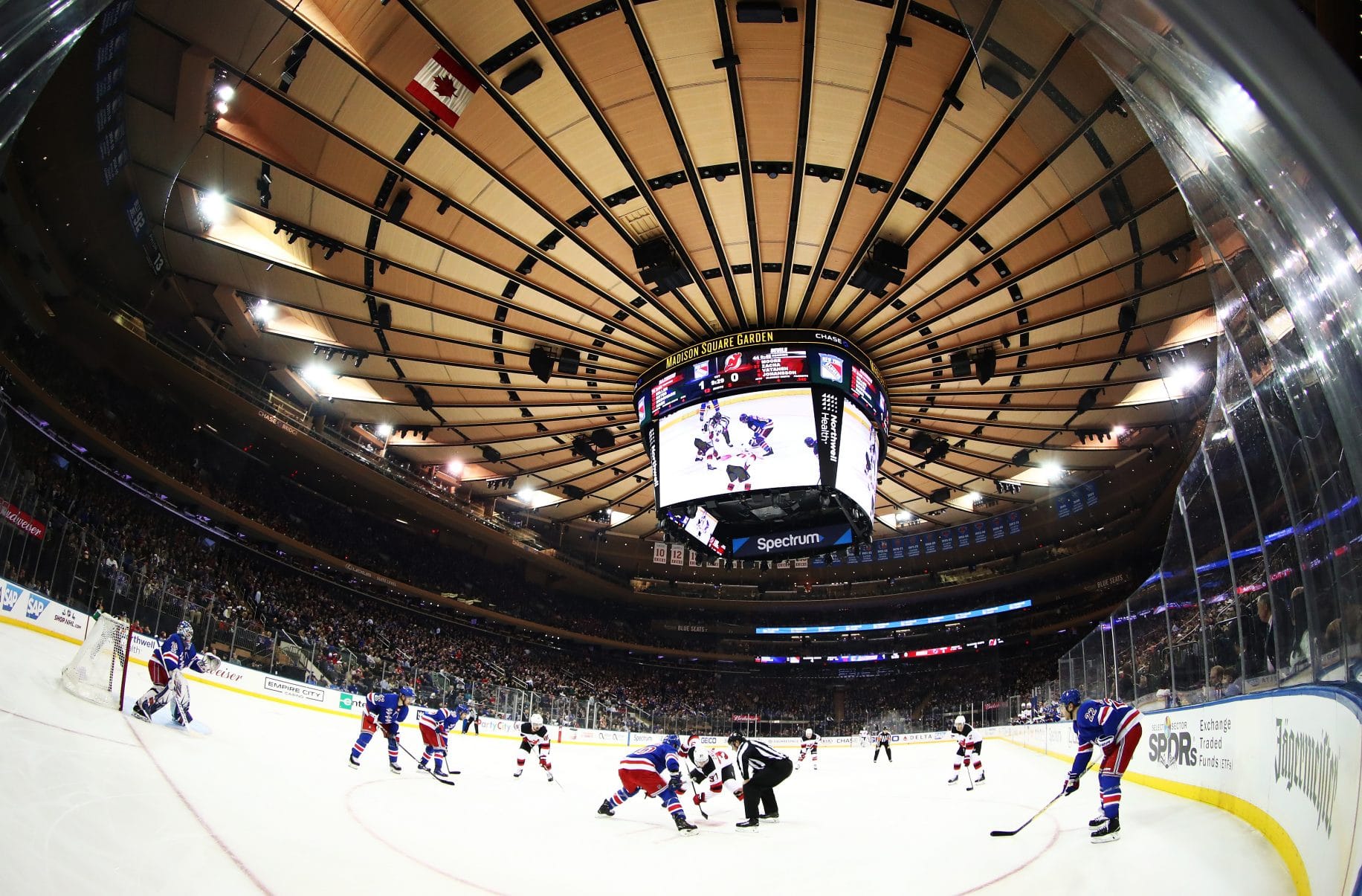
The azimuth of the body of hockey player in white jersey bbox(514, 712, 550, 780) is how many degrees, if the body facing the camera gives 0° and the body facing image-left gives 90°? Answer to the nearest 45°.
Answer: approximately 0°

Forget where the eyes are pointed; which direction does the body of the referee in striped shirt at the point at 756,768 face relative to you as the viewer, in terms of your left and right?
facing to the left of the viewer

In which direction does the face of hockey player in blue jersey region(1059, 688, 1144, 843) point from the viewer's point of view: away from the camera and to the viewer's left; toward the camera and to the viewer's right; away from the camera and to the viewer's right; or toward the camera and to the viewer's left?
away from the camera and to the viewer's left

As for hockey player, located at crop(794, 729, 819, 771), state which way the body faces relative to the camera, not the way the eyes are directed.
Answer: toward the camera

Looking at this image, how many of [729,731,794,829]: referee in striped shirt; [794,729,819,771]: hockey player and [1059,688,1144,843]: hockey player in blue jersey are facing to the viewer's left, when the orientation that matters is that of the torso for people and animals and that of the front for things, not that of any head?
2

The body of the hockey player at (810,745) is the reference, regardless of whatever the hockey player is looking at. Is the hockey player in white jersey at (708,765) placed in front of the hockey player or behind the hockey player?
in front

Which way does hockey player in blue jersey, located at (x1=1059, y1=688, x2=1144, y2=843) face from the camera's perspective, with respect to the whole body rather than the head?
to the viewer's left

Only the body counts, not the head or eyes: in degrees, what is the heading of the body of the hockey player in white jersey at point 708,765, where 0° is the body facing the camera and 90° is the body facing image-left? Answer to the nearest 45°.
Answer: approximately 45°

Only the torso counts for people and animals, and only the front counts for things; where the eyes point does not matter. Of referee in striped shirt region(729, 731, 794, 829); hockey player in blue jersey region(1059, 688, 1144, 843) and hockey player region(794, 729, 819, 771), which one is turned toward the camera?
the hockey player

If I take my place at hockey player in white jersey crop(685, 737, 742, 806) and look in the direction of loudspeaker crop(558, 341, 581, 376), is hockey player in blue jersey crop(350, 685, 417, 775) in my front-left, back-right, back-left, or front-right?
front-left
